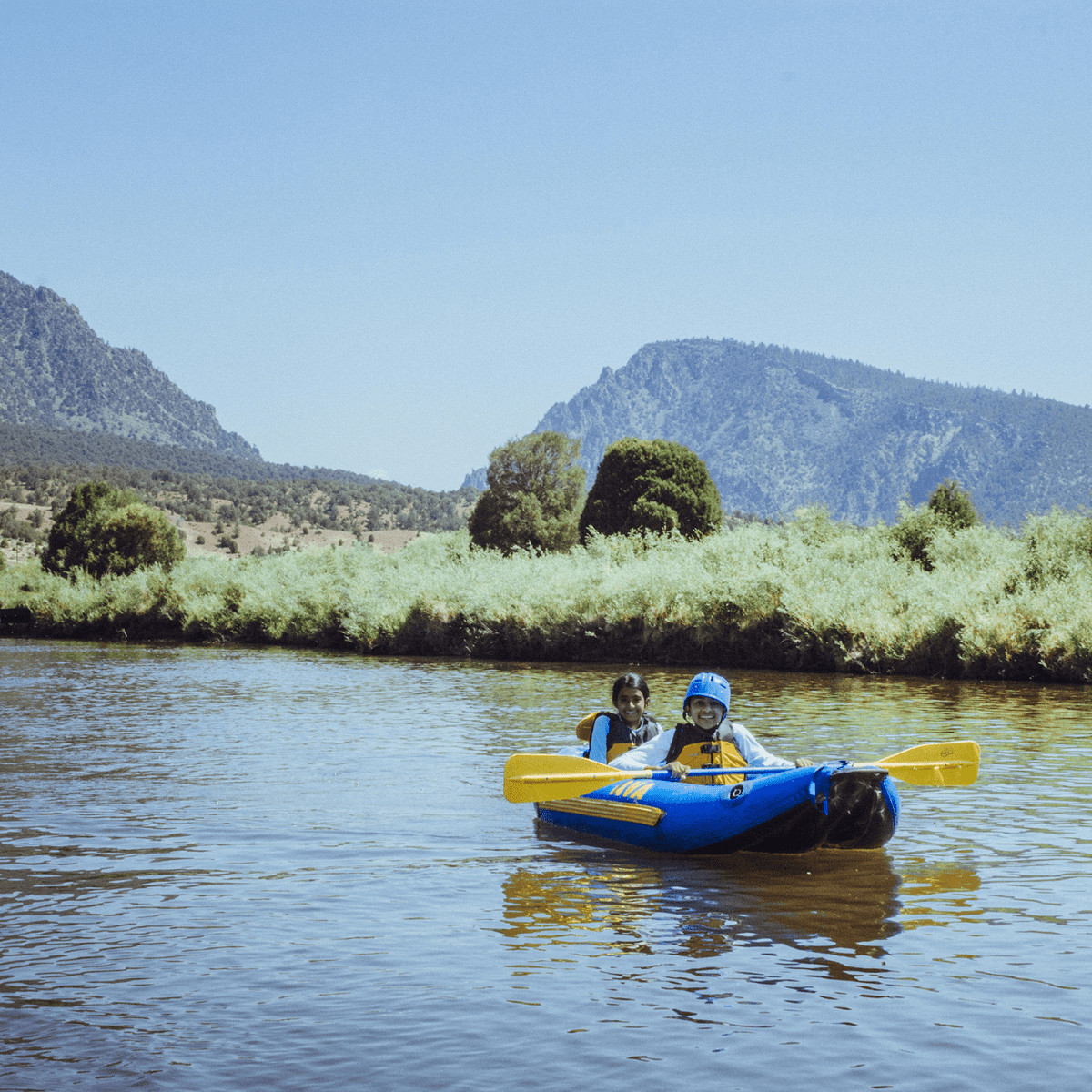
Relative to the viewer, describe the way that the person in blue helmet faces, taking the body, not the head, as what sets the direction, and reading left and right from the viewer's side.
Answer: facing the viewer

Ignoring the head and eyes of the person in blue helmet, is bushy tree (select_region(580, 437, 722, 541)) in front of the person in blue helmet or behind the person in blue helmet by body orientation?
behind

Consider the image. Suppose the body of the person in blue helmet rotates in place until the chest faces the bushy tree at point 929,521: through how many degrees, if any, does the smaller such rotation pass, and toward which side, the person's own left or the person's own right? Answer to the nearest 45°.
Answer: approximately 180°

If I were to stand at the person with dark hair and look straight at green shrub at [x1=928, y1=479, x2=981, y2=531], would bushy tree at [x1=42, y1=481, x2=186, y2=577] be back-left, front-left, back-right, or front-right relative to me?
front-left

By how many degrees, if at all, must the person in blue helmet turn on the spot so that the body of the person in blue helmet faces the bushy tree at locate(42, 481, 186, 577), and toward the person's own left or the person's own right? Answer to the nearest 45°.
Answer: approximately 135° to the person's own right

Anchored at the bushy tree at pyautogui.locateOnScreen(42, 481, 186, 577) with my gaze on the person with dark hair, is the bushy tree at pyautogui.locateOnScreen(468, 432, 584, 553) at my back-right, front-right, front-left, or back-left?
front-left

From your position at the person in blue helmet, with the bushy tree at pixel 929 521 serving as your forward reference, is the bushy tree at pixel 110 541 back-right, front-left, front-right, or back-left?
front-left

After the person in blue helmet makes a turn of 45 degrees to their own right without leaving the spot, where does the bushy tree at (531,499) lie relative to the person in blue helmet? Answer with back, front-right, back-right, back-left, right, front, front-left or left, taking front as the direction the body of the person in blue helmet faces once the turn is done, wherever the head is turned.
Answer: back-right
